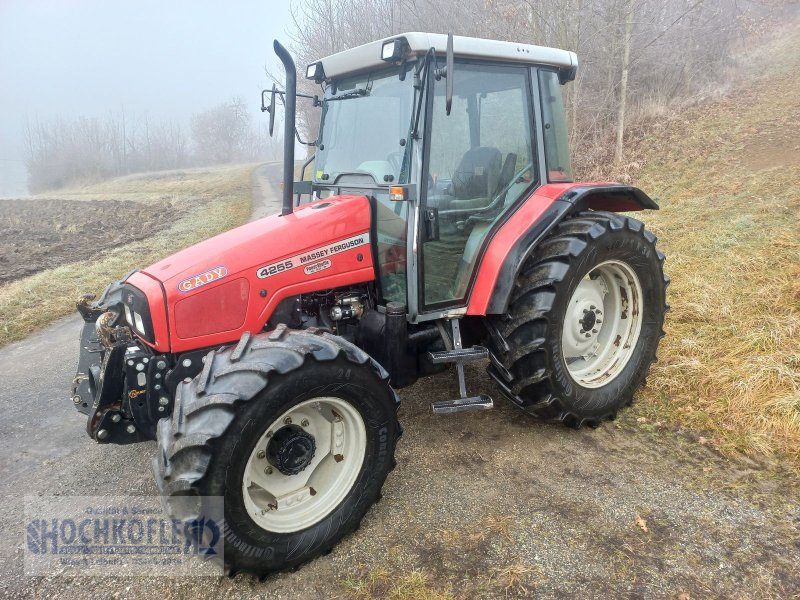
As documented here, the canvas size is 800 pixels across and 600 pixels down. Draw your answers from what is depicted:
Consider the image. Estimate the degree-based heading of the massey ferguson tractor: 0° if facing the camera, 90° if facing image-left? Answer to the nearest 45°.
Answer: approximately 45°
